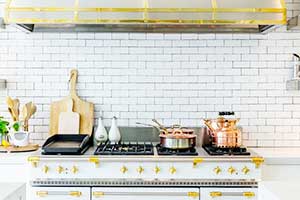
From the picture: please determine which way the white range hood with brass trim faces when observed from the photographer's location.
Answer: facing the viewer

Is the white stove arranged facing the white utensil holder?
no

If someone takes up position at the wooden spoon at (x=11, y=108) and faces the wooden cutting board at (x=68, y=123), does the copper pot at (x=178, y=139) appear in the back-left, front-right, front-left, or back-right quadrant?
front-right

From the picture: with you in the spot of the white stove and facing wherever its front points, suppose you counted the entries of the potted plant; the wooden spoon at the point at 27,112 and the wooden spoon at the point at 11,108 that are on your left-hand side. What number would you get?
0

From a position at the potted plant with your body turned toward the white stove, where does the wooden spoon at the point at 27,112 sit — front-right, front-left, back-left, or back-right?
front-left

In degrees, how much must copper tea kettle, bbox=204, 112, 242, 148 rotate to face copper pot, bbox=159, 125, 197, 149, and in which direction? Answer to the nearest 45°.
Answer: approximately 45° to its left

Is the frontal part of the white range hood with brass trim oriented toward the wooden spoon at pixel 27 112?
no

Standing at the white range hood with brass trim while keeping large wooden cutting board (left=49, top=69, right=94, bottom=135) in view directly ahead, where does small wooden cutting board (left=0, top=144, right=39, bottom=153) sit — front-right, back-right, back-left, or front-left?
front-left

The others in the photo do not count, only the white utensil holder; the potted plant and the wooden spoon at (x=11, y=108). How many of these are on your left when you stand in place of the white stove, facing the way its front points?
0

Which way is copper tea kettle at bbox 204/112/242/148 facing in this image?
to the viewer's left

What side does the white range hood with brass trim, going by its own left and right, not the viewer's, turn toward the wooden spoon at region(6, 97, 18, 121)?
right

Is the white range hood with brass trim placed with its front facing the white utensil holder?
no

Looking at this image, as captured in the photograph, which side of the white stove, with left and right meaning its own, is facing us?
front
